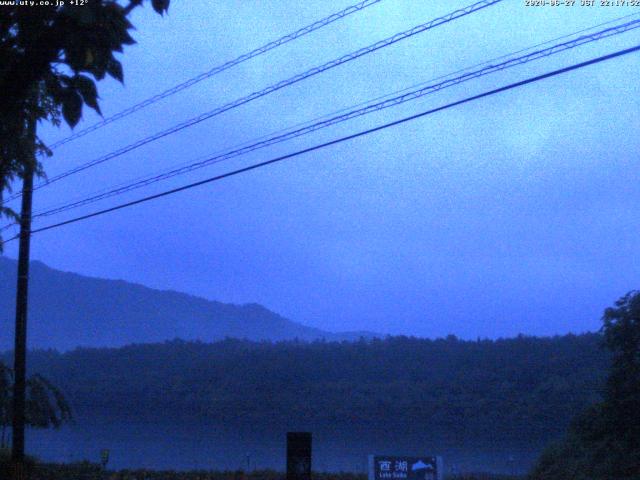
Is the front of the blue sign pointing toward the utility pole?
no

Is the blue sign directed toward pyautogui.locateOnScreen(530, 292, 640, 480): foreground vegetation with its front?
no

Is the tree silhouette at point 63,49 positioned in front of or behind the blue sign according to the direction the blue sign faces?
in front

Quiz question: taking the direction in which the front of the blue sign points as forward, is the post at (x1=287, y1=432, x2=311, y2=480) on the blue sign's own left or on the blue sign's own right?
on the blue sign's own right

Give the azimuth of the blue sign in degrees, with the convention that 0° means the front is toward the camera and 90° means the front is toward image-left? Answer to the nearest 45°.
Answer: approximately 0°
